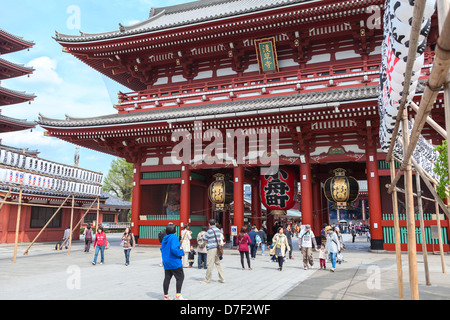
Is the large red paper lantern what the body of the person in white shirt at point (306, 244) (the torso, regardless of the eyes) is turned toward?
no

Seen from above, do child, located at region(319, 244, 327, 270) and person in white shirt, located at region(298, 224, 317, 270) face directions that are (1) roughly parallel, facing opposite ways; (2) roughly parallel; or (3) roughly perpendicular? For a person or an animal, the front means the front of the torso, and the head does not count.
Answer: roughly parallel

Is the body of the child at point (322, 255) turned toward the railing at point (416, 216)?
no

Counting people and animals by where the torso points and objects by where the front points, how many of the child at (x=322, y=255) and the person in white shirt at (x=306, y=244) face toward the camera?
2

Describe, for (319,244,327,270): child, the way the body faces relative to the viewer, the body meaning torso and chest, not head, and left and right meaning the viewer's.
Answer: facing the viewer

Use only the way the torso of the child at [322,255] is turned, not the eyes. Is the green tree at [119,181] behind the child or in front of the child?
behind

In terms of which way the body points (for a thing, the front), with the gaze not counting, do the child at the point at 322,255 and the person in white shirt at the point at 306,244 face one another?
no

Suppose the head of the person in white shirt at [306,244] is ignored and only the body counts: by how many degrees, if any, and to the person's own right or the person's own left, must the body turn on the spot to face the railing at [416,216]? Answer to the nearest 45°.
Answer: approximately 135° to the person's own left

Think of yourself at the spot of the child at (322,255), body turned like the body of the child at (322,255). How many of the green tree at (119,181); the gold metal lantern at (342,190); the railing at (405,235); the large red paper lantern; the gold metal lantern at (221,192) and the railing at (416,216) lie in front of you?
0

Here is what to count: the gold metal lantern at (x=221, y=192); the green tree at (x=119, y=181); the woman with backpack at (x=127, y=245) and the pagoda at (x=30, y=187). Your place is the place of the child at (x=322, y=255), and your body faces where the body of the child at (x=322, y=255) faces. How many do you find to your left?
0

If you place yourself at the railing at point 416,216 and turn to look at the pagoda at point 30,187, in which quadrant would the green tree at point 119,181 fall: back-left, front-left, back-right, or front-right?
front-right

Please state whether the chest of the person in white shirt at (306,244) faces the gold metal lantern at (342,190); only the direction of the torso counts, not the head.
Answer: no

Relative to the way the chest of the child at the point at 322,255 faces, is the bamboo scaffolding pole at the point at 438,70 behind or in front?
in front
